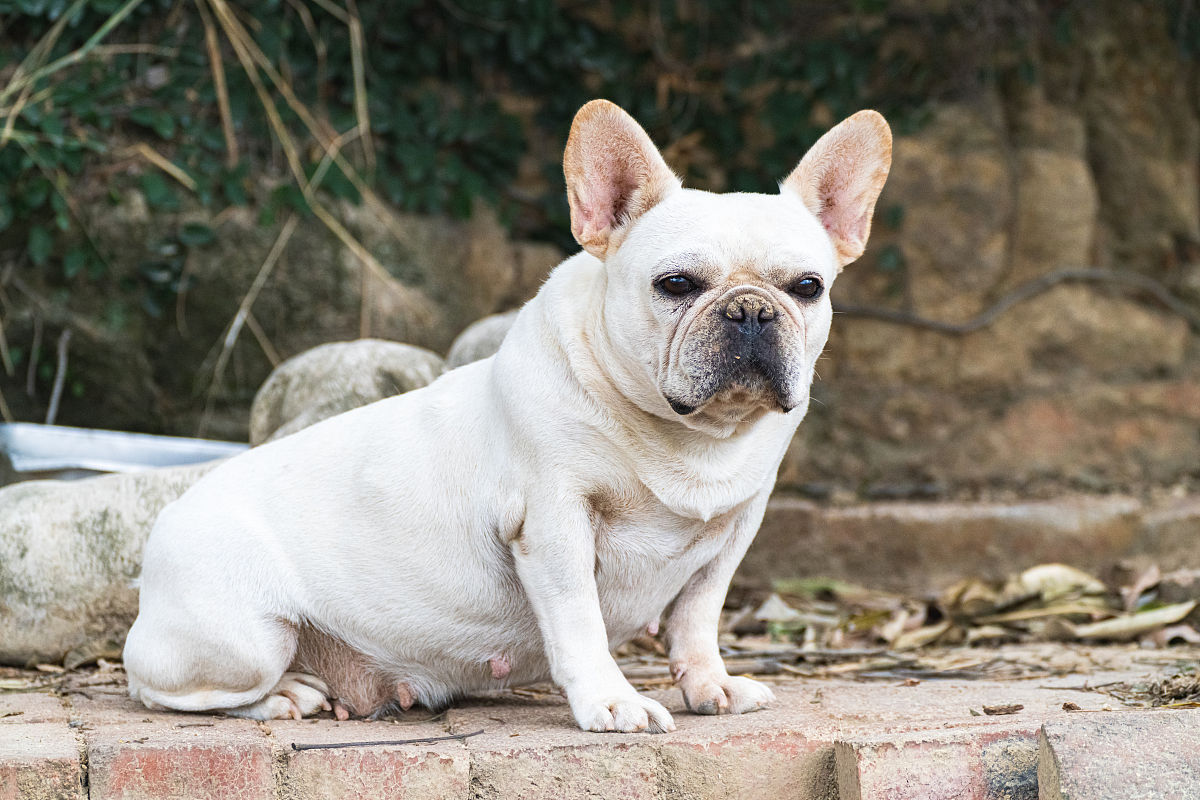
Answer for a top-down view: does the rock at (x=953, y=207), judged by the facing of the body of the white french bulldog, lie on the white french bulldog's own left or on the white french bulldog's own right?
on the white french bulldog's own left

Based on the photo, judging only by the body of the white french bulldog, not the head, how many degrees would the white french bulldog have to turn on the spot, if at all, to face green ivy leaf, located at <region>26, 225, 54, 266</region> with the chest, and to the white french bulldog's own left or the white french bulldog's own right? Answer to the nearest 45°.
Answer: approximately 180°

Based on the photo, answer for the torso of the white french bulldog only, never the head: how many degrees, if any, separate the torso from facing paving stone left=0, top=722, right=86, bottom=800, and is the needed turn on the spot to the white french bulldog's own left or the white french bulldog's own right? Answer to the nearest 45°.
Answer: approximately 90° to the white french bulldog's own right

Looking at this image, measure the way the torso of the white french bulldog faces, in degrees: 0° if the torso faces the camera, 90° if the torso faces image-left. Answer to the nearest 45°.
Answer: approximately 315°

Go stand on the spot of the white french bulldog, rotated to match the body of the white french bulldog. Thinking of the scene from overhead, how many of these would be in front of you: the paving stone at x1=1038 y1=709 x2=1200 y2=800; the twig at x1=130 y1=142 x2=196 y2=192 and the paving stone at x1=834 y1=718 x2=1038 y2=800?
2

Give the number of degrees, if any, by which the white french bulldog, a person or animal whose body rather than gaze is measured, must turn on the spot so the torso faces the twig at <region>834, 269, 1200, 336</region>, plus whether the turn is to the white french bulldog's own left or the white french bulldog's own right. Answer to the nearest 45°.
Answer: approximately 90° to the white french bulldog's own left

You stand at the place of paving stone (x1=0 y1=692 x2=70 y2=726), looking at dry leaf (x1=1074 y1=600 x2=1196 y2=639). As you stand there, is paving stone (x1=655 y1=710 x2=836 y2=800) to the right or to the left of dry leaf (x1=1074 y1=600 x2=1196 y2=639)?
right

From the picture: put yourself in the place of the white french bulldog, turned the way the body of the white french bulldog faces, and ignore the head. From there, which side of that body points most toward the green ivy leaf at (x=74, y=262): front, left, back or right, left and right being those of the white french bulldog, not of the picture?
back

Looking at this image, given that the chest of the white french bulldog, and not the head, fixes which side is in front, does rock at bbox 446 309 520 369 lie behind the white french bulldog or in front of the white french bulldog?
behind

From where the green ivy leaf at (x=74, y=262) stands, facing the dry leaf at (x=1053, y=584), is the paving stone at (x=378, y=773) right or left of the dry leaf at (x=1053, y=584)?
right
